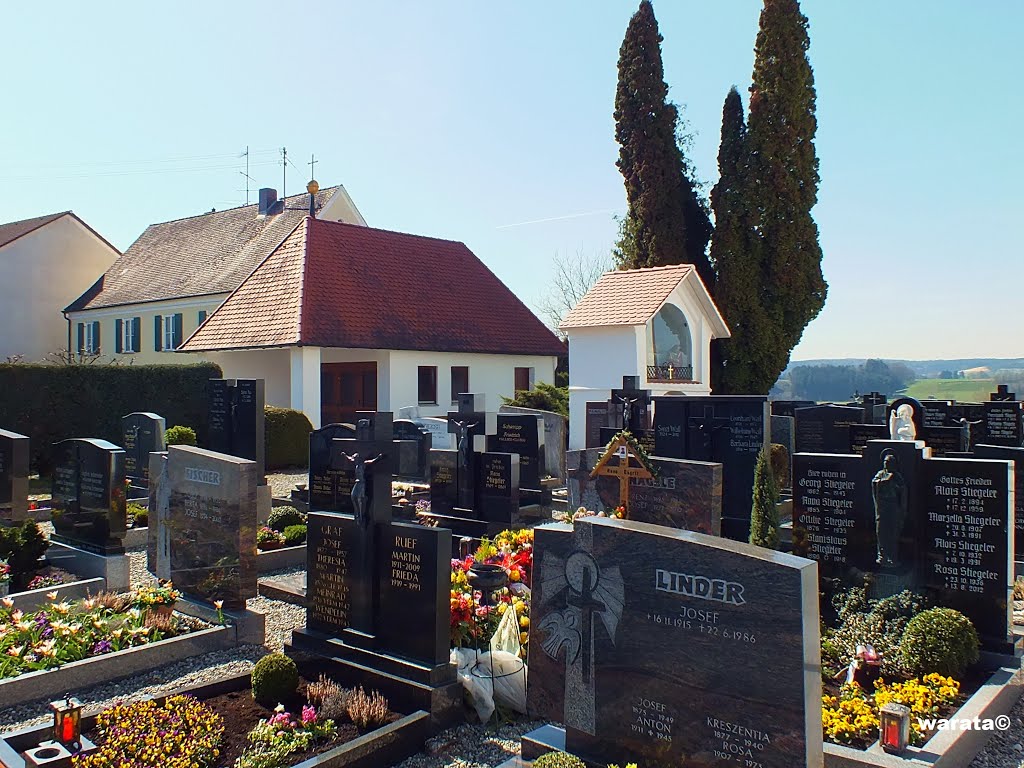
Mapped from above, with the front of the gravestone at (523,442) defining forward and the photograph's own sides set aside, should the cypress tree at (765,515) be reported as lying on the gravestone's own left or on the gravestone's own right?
on the gravestone's own left

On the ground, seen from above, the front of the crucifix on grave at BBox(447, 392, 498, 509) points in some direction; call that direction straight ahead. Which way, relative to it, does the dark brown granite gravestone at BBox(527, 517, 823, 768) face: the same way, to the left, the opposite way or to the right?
the same way

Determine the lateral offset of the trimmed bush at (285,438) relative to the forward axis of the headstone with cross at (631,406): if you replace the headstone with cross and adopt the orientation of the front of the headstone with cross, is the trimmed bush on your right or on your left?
on your right

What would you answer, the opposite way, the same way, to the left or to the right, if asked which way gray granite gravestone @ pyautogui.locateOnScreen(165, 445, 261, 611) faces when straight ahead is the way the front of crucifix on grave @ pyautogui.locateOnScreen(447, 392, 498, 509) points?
the same way

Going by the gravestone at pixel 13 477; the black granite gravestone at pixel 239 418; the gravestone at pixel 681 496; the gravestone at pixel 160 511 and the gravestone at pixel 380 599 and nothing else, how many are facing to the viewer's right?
0

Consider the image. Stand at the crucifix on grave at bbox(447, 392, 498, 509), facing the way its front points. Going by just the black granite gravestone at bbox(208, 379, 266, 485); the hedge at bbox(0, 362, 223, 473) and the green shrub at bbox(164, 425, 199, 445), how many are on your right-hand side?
3

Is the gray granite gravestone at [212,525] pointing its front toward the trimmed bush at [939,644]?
no

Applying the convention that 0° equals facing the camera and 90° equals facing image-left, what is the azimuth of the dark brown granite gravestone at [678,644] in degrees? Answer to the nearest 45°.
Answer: approximately 45°

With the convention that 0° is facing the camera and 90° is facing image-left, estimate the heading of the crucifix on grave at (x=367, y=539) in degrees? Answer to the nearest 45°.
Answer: approximately 45°

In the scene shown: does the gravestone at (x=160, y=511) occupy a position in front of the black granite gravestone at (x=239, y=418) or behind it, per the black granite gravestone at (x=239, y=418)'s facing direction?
in front

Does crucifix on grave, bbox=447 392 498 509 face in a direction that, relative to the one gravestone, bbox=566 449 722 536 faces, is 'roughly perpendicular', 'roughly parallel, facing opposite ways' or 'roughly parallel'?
roughly parallel

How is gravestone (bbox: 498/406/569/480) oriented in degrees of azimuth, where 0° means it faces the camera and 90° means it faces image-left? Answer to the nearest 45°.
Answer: approximately 45°

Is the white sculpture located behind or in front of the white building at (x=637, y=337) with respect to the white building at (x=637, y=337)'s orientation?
in front

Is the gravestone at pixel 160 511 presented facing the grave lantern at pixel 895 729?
no

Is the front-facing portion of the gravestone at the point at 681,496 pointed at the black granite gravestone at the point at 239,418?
no

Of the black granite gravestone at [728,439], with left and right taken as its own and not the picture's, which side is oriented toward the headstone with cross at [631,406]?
right

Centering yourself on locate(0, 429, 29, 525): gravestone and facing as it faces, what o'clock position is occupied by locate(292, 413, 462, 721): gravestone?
locate(292, 413, 462, 721): gravestone is roughly at 10 o'clock from locate(0, 429, 29, 525): gravestone.

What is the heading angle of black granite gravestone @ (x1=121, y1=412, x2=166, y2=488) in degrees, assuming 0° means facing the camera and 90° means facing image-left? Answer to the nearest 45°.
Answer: approximately 45°

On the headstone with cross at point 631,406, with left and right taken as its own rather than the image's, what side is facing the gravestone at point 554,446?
right

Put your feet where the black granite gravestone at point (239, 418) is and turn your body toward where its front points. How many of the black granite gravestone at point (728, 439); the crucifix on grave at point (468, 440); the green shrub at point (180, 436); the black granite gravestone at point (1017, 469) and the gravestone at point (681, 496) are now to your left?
4

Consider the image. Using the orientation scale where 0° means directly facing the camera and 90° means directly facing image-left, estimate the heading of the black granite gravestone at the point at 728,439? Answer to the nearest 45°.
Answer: approximately 45°

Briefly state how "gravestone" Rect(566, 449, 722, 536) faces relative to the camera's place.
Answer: facing the viewer and to the left of the viewer

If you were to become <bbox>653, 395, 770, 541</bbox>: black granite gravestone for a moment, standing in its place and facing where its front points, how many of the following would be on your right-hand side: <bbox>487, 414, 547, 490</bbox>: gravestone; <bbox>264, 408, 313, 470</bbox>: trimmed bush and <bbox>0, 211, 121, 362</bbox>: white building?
3
